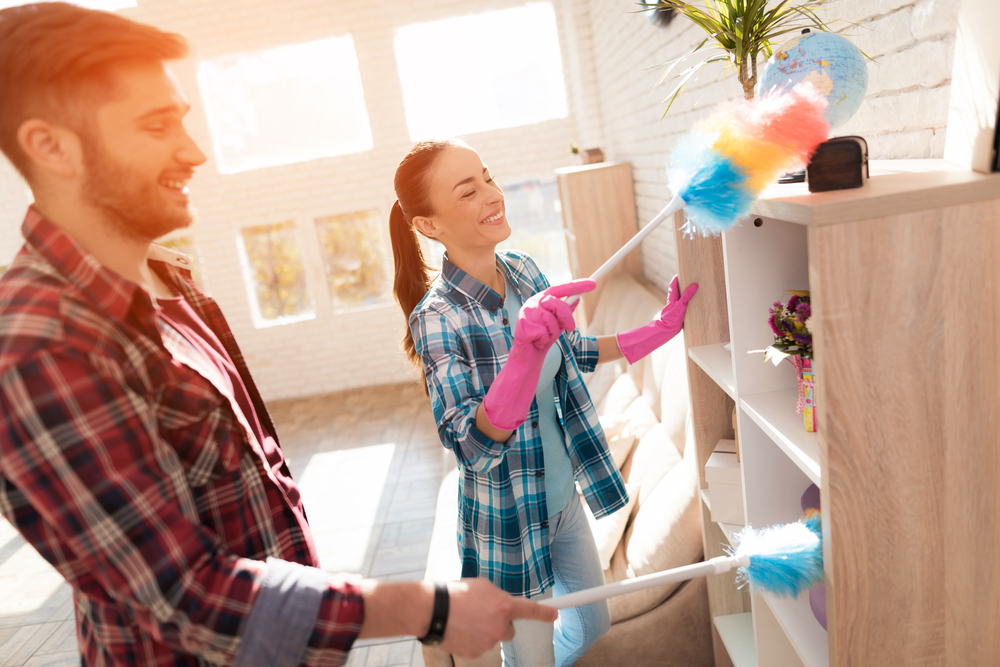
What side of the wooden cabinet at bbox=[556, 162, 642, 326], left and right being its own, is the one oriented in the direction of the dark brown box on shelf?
left

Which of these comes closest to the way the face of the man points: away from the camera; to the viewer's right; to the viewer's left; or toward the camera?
to the viewer's right

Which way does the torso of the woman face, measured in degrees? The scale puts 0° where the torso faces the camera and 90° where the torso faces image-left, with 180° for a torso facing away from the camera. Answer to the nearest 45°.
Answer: approximately 315°

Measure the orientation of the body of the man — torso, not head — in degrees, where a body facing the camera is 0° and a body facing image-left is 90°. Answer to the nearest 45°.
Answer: approximately 270°

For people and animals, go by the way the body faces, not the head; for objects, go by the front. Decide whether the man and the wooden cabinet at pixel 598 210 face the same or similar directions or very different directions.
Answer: very different directions

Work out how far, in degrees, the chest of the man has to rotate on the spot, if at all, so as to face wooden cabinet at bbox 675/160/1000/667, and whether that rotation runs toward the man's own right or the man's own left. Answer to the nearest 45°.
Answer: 0° — they already face it

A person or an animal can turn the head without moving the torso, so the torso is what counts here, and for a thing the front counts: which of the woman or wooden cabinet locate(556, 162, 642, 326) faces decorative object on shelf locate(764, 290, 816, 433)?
the woman

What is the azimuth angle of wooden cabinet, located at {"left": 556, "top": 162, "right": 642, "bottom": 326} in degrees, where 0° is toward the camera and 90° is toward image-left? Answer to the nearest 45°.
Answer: approximately 90°
